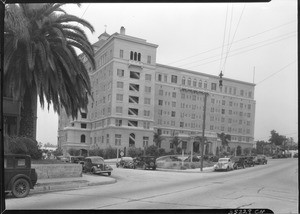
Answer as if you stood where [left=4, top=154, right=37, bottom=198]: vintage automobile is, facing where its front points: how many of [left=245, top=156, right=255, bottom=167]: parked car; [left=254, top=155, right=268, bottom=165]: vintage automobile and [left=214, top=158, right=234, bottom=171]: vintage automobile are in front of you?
0

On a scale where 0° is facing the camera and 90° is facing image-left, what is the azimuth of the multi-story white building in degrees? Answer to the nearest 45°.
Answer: approximately 315°
